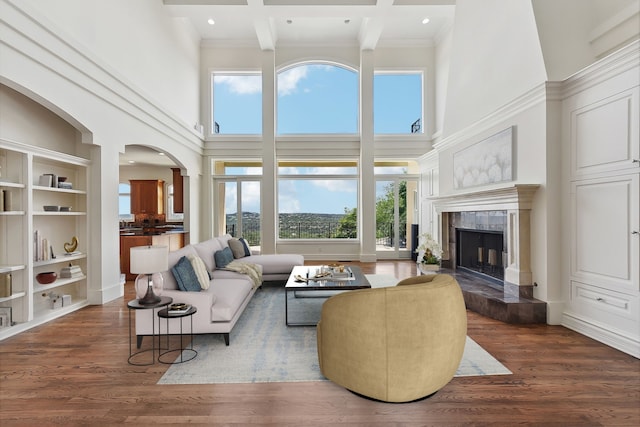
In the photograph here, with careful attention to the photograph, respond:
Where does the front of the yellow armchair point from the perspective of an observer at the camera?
facing away from the viewer and to the left of the viewer

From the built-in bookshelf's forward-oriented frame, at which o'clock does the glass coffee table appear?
The glass coffee table is roughly at 12 o'clock from the built-in bookshelf.

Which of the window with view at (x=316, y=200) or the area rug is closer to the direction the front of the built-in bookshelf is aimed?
the area rug

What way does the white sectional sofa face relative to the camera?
to the viewer's right

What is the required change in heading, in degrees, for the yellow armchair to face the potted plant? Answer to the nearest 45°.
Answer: approximately 45° to its right

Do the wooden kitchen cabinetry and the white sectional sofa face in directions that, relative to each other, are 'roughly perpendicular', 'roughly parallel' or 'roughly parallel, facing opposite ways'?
roughly perpendicular

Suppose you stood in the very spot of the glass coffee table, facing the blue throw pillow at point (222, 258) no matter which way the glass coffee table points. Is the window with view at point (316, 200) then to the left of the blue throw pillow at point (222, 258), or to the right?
right

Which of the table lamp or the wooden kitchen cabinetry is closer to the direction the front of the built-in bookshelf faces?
the table lamp

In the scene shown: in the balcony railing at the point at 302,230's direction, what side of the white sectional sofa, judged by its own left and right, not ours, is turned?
left

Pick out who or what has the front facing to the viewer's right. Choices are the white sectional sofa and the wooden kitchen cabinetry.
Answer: the white sectional sofa

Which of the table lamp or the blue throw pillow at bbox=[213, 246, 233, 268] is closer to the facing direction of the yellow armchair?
the blue throw pillow
